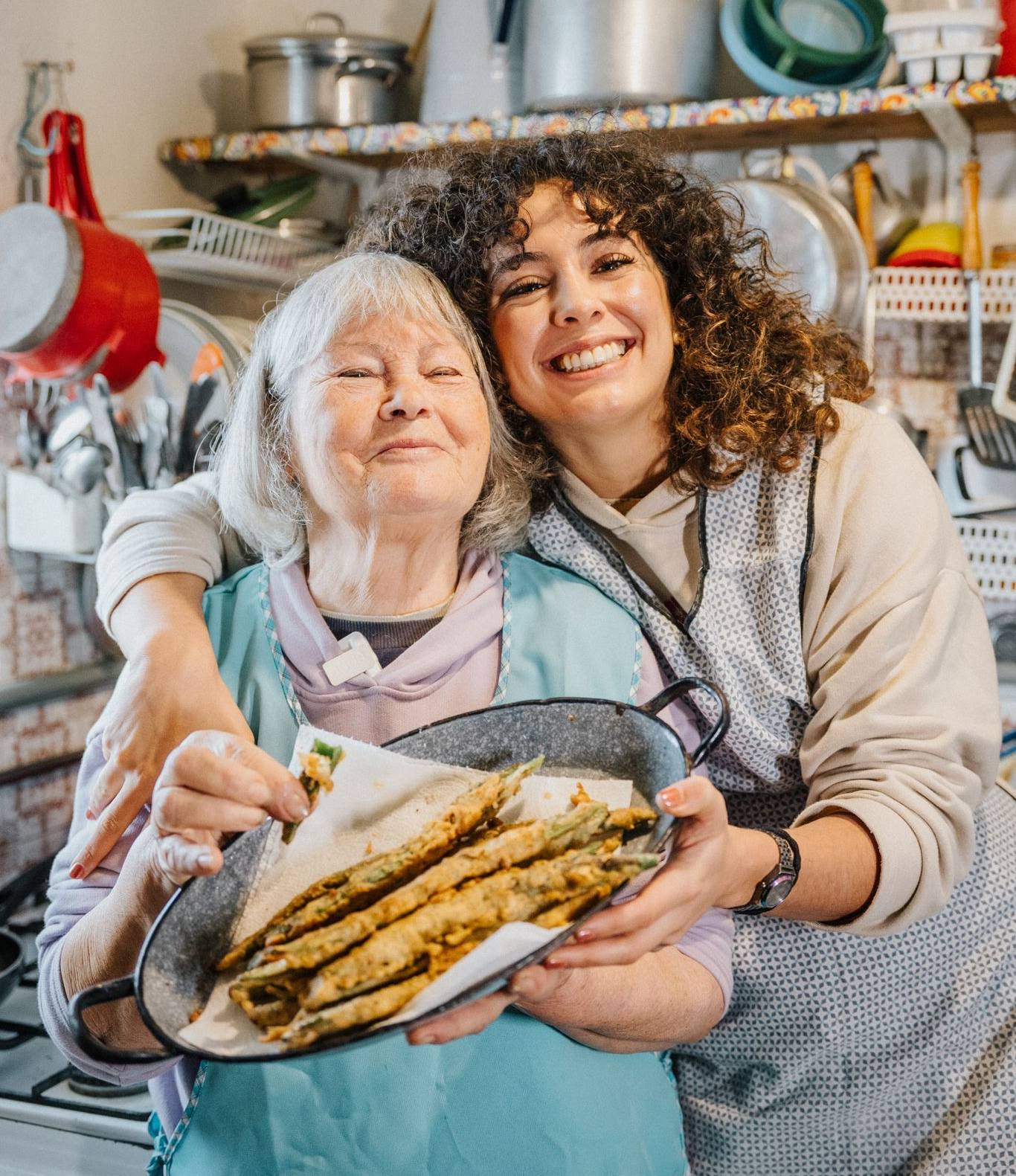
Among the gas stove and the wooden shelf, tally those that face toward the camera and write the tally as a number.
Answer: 2

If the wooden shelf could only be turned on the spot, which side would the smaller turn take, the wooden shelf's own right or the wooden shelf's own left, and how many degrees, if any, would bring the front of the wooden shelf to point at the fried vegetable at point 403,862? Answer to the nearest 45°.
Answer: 0° — it already faces it

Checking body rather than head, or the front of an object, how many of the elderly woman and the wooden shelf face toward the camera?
2

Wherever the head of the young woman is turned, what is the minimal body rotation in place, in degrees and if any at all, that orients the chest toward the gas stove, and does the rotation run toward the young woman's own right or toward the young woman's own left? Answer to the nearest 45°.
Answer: approximately 45° to the young woman's own right

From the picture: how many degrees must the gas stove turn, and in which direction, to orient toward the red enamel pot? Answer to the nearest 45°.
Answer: approximately 180°

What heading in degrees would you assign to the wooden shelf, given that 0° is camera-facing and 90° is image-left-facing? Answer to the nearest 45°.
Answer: approximately 0°

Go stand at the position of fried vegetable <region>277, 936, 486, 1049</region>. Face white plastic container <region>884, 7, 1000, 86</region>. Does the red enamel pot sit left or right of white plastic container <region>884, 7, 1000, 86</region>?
left

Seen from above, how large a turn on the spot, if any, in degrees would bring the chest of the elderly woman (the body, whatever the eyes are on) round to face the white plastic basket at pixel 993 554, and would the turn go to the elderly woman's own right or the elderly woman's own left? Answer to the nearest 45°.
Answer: approximately 135° to the elderly woman's own left

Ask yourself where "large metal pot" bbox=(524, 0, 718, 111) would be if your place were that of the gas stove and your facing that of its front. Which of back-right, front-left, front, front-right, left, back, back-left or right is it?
back-left
